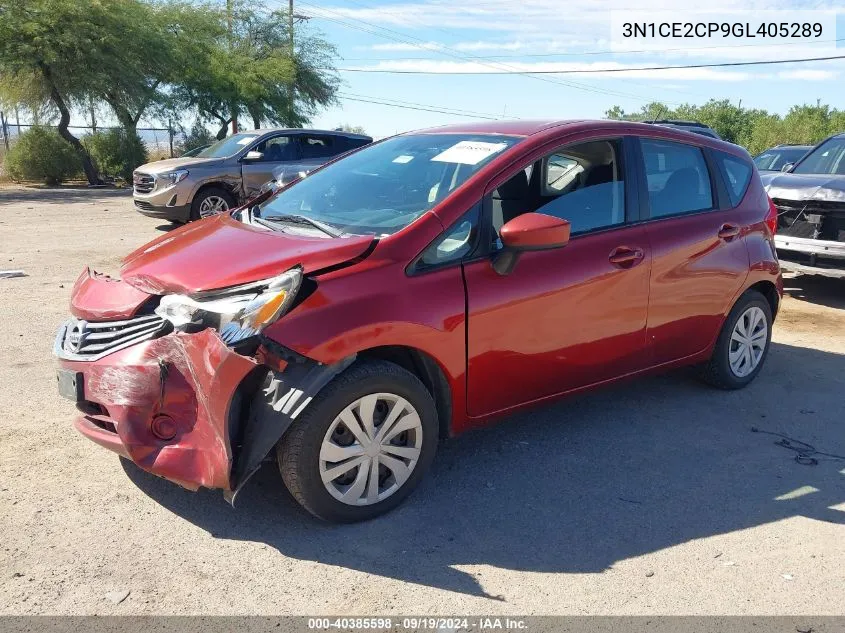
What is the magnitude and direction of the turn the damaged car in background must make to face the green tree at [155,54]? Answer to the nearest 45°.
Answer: approximately 90° to its right

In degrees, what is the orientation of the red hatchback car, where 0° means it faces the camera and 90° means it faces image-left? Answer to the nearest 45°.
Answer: approximately 45°

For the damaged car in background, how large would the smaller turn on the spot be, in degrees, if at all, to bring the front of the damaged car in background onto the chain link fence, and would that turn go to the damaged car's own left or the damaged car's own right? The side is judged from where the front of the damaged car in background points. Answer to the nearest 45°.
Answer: approximately 90° to the damaged car's own right

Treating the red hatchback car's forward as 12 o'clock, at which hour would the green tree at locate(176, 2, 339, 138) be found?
The green tree is roughly at 4 o'clock from the red hatchback car.

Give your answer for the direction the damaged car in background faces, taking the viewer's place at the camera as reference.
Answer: facing the viewer and to the left of the viewer

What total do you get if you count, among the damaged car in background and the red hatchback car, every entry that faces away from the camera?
0
